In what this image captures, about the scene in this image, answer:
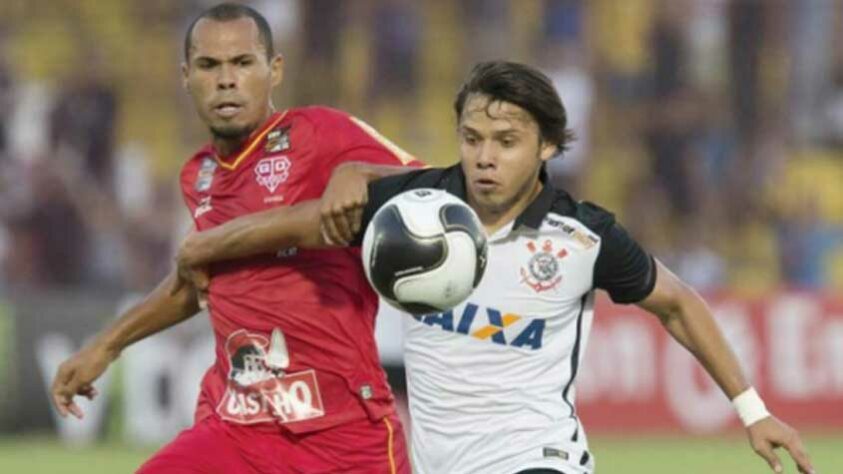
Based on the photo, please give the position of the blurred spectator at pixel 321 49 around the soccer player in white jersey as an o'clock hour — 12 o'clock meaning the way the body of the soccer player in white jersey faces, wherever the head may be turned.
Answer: The blurred spectator is roughly at 4 o'clock from the soccer player in white jersey.

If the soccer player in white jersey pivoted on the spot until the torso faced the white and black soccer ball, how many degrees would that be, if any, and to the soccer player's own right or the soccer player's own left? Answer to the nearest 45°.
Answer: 0° — they already face it

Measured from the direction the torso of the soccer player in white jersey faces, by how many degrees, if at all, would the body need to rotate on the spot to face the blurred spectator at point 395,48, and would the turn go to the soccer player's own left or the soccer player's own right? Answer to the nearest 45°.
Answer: approximately 135° to the soccer player's own right

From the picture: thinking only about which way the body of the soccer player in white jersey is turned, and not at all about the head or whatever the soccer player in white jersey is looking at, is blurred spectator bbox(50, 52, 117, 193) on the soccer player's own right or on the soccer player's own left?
on the soccer player's own right

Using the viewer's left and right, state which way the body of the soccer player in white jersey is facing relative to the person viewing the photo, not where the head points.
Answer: facing the viewer and to the left of the viewer

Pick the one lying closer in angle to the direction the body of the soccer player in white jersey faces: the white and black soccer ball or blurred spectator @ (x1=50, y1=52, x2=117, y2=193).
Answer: the white and black soccer ball

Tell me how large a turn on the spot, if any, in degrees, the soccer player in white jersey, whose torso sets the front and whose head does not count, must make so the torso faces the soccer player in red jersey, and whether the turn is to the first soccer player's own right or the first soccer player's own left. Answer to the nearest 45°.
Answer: approximately 45° to the first soccer player's own right

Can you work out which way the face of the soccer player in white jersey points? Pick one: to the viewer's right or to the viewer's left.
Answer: to the viewer's left

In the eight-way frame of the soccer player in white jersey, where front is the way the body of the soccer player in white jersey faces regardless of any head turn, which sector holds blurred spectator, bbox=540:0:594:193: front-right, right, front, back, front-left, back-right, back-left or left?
back-right
